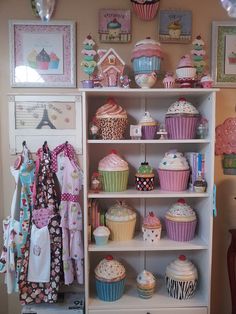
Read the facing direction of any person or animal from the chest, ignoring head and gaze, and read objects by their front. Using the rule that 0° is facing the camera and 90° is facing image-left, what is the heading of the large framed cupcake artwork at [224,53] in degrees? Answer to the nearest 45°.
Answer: approximately 0°

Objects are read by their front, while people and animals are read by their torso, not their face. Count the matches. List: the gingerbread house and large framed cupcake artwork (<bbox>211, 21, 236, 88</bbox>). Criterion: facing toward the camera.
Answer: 2

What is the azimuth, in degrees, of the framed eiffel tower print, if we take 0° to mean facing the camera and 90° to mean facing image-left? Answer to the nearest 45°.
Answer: approximately 0°

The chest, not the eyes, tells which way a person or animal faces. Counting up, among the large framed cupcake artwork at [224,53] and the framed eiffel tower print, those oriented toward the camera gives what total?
2
